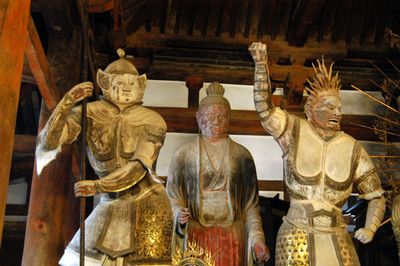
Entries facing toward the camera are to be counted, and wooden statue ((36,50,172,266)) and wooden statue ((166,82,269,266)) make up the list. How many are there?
2

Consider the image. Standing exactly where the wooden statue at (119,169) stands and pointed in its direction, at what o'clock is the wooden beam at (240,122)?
The wooden beam is roughly at 7 o'clock from the wooden statue.

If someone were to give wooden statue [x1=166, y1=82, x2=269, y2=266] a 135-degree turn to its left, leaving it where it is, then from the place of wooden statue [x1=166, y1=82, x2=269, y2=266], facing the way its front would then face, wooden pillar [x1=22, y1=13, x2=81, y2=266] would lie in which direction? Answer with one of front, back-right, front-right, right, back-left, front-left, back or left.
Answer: back-left

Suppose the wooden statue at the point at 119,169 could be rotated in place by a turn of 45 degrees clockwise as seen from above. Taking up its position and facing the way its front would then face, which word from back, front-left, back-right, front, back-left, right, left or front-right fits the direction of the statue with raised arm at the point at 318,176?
back-left

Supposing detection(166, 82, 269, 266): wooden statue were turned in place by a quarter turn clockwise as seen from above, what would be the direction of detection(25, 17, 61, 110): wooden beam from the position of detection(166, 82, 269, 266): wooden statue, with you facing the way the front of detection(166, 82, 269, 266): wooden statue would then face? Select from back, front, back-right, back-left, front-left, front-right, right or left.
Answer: front

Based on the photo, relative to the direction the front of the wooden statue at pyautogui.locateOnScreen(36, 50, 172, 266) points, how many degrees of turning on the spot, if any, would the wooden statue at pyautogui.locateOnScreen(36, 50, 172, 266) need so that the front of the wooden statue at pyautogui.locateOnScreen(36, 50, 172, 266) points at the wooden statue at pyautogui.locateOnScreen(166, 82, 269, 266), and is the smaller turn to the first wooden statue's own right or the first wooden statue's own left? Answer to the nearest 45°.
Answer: approximately 135° to the first wooden statue's own left

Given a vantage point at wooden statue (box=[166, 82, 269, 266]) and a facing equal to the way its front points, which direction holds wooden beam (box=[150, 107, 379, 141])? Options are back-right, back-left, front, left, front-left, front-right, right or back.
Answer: back

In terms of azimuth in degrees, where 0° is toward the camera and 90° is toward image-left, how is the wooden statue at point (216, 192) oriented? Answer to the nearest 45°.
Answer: approximately 0°
